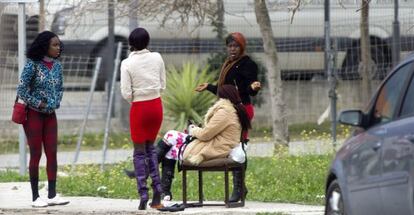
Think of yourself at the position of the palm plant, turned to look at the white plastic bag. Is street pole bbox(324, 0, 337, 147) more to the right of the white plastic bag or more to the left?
left

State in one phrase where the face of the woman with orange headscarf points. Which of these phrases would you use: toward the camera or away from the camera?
toward the camera

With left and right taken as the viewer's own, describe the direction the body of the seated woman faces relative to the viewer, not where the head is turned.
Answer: facing to the left of the viewer

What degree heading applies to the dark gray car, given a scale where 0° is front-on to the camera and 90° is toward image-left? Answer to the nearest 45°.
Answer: approximately 135°

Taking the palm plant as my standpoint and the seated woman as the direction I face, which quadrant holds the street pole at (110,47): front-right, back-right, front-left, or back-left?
back-right

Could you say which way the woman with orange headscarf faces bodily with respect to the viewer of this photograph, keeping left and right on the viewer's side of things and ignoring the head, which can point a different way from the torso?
facing the viewer and to the left of the viewer

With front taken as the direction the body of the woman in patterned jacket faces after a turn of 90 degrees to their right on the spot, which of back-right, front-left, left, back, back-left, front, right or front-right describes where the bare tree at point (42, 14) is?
back-right

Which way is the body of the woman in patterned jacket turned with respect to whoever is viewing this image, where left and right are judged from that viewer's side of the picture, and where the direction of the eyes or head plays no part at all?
facing the viewer and to the right of the viewer
